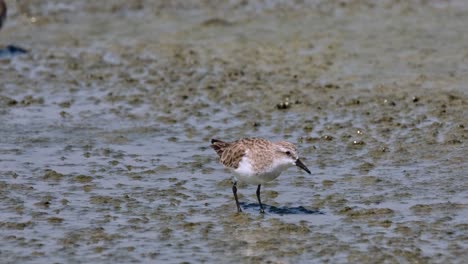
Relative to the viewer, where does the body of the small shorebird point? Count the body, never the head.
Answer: to the viewer's right
